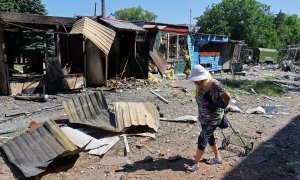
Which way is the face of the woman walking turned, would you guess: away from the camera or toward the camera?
toward the camera

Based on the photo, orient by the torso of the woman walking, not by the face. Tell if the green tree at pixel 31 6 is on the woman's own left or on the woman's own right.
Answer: on the woman's own right

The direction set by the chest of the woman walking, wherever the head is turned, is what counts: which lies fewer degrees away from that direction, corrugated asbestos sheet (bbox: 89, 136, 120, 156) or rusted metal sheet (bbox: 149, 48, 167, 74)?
the corrugated asbestos sheet

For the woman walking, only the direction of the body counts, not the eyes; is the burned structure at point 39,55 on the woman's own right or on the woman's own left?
on the woman's own right

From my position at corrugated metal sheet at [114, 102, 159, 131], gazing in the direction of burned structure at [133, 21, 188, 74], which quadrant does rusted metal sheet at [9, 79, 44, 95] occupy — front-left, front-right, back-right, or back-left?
front-left

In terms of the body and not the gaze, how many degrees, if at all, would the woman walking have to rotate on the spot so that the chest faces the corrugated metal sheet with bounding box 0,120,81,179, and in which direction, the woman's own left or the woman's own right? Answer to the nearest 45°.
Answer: approximately 45° to the woman's own right

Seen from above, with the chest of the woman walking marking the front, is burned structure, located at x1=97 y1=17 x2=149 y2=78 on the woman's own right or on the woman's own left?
on the woman's own right

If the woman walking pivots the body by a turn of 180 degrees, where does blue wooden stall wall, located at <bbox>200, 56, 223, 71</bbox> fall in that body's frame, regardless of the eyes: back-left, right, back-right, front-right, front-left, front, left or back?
front-left

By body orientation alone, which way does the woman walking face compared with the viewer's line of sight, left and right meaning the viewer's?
facing the viewer and to the left of the viewer

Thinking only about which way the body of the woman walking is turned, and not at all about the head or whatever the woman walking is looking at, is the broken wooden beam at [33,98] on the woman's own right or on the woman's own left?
on the woman's own right
